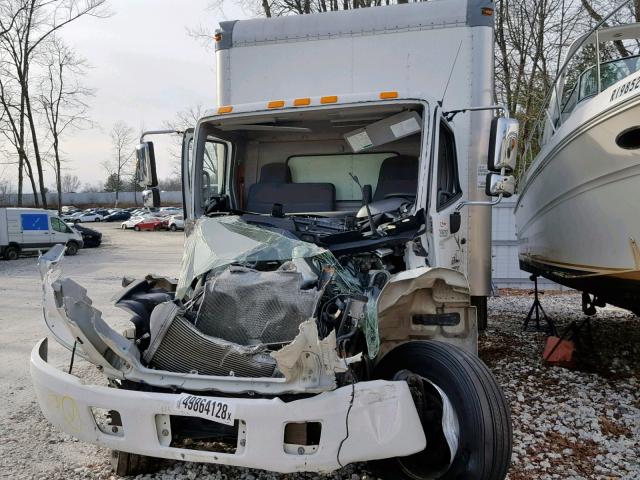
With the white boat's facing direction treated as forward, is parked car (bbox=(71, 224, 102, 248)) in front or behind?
behind

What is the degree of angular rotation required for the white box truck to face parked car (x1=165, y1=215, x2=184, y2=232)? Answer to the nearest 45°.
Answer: approximately 180°

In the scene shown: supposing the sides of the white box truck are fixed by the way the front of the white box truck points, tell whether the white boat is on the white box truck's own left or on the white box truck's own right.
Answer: on the white box truck's own left

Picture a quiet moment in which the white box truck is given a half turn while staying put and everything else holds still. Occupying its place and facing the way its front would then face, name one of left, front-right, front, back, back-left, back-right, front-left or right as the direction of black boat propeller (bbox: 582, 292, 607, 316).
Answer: front-right

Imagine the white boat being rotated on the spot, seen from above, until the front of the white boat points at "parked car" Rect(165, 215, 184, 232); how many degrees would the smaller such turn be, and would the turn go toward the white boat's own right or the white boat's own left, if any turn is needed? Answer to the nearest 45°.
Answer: approximately 180°

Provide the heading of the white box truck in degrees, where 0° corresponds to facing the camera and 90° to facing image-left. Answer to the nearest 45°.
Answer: approximately 0°

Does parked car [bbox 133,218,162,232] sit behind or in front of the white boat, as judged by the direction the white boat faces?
behind

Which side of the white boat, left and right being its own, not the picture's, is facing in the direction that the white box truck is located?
right

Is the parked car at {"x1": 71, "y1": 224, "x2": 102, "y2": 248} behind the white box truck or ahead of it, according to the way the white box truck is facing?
behind

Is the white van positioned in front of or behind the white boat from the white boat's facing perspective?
behind

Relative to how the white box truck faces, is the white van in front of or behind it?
behind
